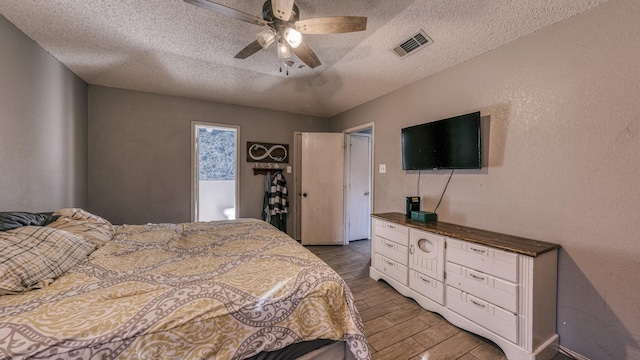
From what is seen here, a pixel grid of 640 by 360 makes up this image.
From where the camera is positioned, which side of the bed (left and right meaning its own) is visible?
right

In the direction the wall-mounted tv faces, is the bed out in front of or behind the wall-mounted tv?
in front

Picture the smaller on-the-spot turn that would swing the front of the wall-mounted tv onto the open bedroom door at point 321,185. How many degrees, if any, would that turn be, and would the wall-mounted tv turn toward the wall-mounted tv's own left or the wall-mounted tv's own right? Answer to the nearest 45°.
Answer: approximately 90° to the wall-mounted tv's own right

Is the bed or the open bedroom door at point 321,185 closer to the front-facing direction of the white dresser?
the bed

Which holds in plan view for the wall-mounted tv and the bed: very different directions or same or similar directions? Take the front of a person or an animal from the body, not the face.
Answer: very different directions

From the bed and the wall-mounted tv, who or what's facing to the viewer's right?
the bed

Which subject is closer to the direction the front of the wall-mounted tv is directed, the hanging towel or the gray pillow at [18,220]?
the gray pillow

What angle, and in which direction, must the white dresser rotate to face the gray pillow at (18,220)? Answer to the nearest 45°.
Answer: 0° — it already faces it

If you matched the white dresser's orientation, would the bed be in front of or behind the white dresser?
in front

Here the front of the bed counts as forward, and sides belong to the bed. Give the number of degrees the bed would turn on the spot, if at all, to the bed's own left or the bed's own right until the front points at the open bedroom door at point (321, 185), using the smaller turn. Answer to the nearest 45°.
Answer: approximately 45° to the bed's own left

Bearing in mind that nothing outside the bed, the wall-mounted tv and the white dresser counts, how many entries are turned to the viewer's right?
1

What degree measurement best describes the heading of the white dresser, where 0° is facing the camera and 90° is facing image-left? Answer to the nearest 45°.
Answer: approximately 45°
